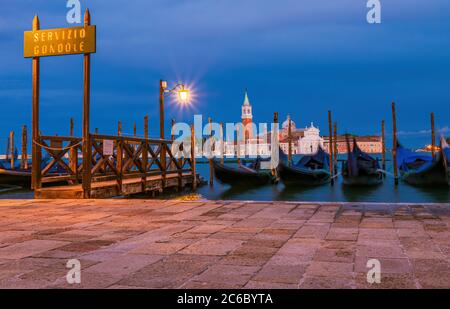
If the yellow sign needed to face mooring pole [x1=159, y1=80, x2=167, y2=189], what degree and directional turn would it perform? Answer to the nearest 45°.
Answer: approximately 135° to its left

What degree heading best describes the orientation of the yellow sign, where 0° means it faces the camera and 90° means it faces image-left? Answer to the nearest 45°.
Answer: approximately 0°

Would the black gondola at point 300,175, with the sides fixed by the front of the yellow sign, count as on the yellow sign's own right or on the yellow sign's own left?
on the yellow sign's own left

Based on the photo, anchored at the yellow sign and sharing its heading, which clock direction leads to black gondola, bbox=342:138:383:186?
The black gondola is roughly at 8 o'clock from the yellow sign.

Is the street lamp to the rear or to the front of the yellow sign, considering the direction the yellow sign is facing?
to the rear

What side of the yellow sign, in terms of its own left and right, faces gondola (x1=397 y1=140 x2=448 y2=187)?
left
